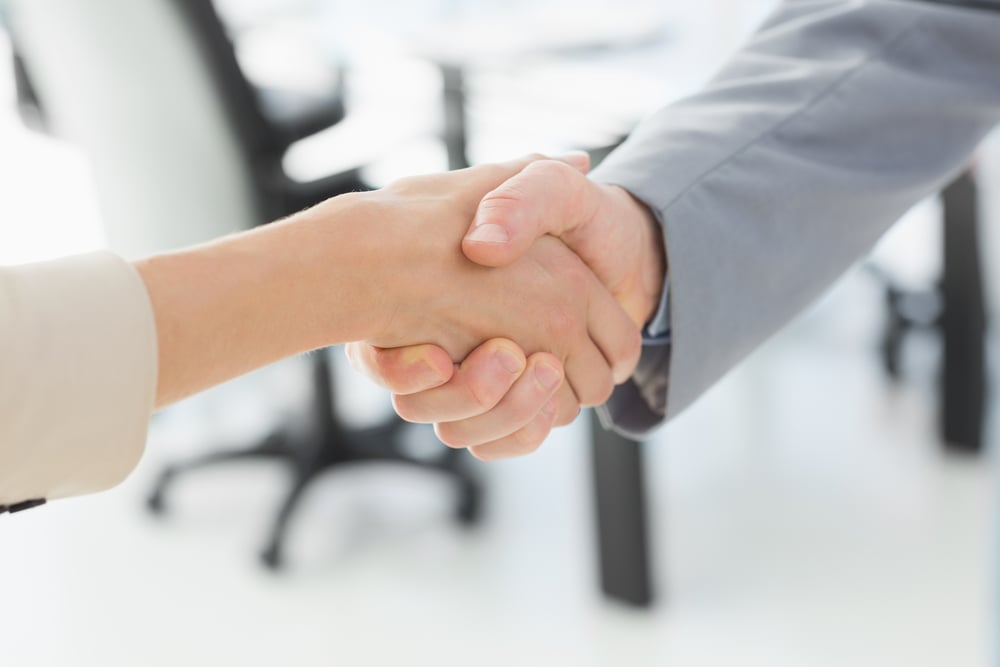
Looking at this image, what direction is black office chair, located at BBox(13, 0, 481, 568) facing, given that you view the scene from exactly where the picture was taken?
facing away from the viewer and to the right of the viewer
